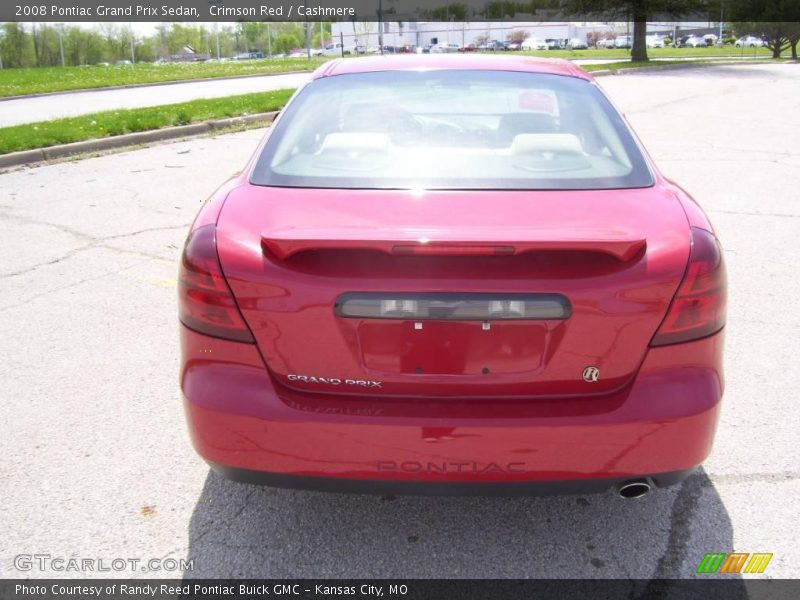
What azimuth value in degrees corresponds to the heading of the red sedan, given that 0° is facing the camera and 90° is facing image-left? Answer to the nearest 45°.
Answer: approximately 180°

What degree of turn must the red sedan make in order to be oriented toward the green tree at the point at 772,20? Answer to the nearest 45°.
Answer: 0° — it already faces it
